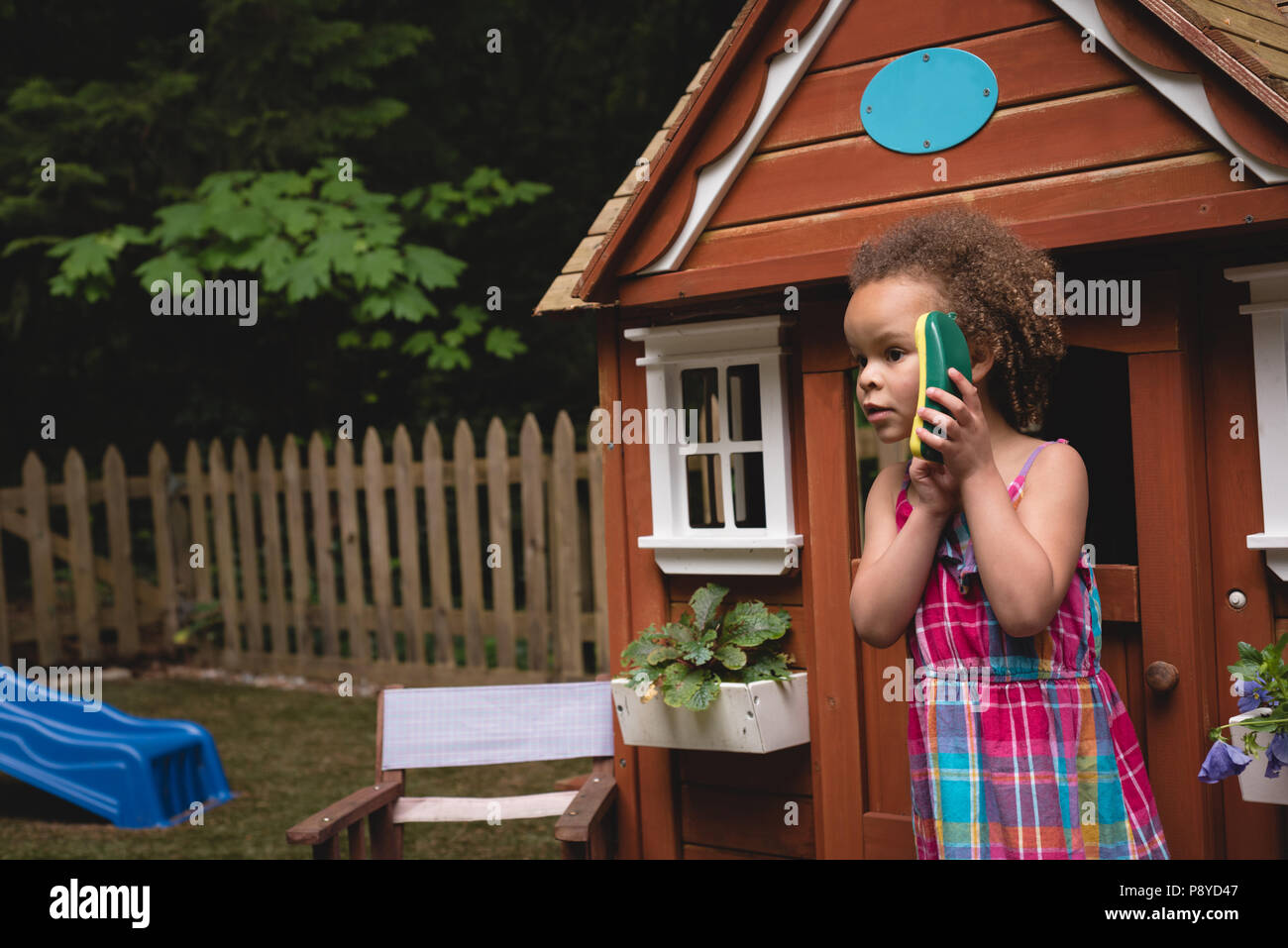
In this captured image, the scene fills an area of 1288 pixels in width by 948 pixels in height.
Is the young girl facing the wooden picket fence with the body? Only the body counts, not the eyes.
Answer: no

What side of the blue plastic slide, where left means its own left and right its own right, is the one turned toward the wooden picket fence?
left

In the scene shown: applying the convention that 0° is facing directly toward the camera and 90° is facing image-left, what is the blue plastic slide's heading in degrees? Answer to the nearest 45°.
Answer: approximately 315°

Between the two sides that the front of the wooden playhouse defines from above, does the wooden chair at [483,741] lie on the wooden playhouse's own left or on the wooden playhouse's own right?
on the wooden playhouse's own right

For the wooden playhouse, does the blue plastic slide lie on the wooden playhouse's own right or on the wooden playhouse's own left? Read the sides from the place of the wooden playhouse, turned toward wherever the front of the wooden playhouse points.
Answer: on the wooden playhouse's own right

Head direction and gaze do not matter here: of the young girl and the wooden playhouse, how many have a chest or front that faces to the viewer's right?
0

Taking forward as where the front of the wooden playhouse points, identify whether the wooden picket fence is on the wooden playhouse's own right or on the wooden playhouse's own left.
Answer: on the wooden playhouse's own right

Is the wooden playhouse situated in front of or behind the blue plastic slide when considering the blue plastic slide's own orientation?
in front

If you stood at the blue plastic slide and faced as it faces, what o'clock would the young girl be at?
The young girl is roughly at 1 o'clock from the blue plastic slide.

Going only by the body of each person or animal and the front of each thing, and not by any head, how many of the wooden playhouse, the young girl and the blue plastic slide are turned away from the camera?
0

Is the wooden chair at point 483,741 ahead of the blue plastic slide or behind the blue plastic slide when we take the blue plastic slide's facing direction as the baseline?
ahead

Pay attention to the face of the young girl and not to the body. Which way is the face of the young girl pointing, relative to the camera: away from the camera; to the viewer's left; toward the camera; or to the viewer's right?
to the viewer's left

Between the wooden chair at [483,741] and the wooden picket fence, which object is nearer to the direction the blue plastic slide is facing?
the wooden chair

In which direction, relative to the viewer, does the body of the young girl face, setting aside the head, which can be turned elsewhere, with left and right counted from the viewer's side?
facing the viewer and to the left of the viewer

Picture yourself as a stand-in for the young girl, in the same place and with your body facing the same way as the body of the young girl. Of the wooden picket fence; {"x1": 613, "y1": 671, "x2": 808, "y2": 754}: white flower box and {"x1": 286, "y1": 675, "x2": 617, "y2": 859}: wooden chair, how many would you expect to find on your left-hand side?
0
